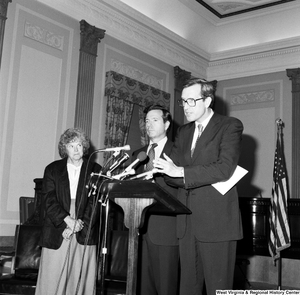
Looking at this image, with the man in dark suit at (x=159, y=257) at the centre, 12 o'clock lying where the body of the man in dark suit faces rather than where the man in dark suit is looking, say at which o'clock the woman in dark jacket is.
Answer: The woman in dark jacket is roughly at 3 o'clock from the man in dark suit.

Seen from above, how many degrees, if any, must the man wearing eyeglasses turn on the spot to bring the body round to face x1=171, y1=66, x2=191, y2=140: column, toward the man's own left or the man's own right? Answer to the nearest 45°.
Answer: approximately 135° to the man's own right

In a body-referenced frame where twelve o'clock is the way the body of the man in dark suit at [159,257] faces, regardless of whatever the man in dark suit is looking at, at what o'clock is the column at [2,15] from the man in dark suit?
The column is roughly at 3 o'clock from the man in dark suit.

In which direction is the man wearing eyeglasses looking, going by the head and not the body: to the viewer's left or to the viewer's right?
to the viewer's left

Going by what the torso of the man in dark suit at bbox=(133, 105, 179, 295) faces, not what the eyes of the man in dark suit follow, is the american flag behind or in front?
behind

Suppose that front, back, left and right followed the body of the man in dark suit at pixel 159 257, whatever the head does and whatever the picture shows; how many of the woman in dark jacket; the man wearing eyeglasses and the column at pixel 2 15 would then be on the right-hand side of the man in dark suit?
2

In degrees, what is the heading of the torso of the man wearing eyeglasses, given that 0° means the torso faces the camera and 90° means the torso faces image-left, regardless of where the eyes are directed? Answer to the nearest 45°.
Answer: approximately 45°

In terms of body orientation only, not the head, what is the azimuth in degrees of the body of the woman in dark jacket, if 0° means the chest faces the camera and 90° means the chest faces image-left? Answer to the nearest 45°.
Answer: approximately 0°

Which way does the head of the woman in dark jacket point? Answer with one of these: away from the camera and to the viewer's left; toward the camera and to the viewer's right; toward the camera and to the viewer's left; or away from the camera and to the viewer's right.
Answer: toward the camera and to the viewer's right
